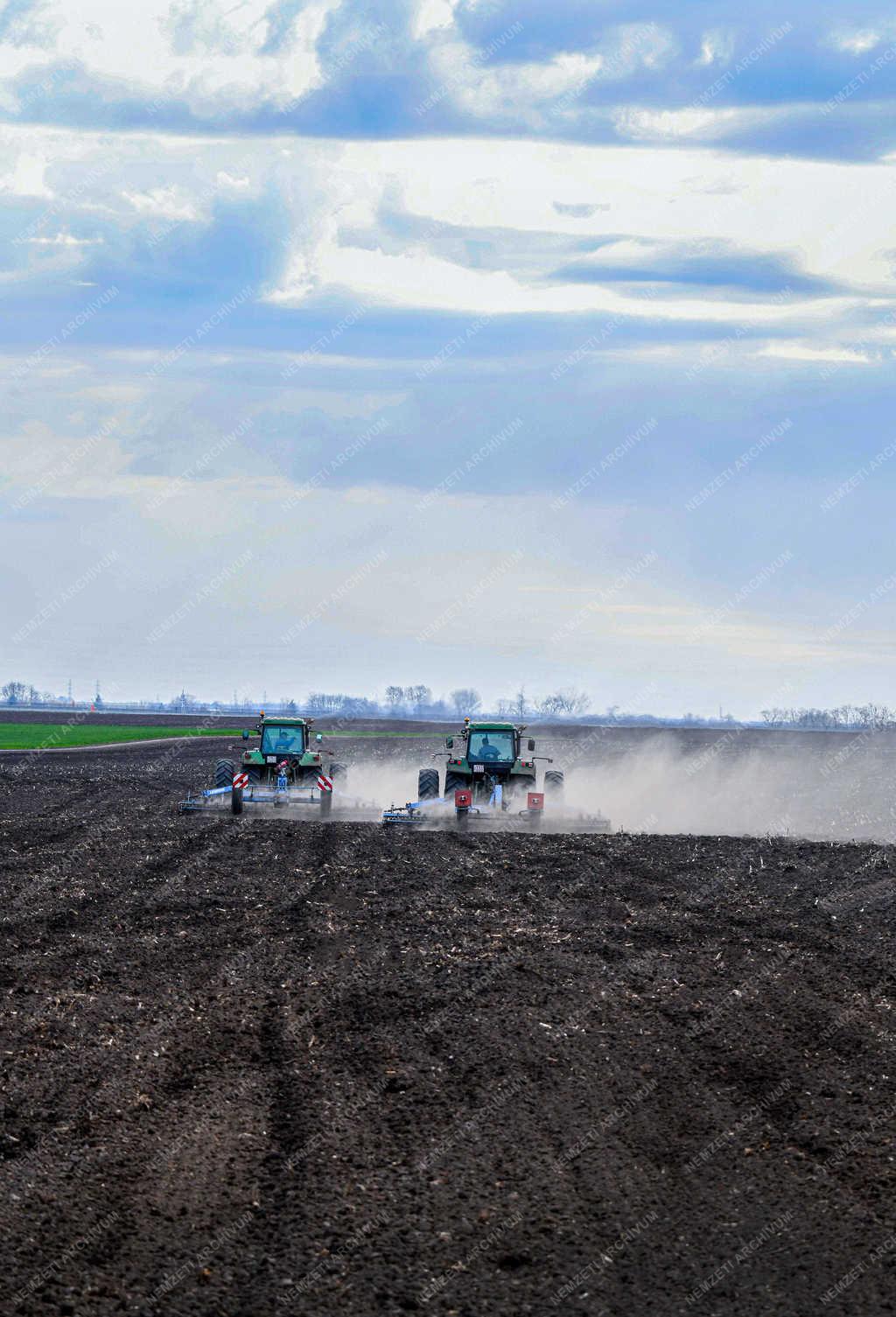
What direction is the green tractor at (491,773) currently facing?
away from the camera

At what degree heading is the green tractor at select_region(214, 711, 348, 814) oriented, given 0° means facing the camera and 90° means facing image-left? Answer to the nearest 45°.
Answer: approximately 180°

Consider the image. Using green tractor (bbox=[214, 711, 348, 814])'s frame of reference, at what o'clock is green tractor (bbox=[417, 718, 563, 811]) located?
green tractor (bbox=[417, 718, 563, 811]) is roughly at 4 o'clock from green tractor (bbox=[214, 711, 348, 814]).

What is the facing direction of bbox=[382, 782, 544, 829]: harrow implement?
away from the camera

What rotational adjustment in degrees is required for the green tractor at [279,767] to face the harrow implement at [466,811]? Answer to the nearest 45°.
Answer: approximately 135° to its right

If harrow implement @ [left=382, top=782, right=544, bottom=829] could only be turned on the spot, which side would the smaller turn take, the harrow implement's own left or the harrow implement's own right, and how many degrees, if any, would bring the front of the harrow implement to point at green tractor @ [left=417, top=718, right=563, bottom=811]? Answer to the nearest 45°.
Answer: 0° — it already faces it

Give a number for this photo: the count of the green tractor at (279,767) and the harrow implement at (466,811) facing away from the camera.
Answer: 2

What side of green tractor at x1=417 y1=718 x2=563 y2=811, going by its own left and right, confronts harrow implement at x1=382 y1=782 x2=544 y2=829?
back

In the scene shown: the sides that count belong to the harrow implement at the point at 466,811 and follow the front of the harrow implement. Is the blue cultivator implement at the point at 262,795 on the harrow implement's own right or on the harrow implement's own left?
on the harrow implement's own left

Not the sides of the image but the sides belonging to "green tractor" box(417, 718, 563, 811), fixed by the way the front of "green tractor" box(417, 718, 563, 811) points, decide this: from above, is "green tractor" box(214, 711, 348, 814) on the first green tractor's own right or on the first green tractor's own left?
on the first green tractor's own left
